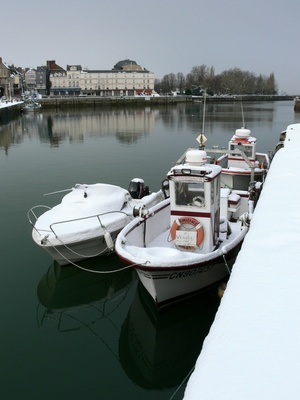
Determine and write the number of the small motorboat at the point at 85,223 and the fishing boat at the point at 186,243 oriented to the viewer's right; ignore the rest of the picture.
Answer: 0

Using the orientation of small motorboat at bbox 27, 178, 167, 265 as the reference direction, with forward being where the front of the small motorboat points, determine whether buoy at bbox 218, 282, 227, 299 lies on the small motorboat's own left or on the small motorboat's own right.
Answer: on the small motorboat's own left

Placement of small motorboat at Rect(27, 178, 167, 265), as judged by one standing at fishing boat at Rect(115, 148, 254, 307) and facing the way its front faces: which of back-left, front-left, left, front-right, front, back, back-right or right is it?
right

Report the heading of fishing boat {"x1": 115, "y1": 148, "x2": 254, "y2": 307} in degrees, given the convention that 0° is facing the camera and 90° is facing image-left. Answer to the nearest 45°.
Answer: approximately 45°

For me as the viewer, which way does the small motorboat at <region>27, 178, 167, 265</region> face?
facing the viewer and to the left of the viewer
